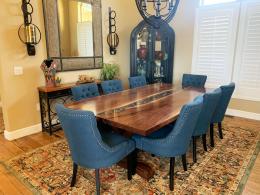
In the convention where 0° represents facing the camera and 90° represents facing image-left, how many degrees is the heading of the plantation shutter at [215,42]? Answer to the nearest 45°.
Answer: approximately 45°

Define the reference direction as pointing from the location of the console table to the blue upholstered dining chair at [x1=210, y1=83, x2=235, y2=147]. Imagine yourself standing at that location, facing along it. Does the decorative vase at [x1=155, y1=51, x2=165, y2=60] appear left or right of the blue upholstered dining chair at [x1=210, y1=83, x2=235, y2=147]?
left

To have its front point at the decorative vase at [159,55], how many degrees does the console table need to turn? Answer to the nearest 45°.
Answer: approximately 45° to its left

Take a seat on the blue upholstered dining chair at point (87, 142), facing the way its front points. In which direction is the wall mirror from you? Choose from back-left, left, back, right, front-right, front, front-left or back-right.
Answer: front-left

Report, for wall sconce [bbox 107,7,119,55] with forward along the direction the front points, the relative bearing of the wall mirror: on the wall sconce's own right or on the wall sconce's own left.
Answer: on the wall sconce's own right

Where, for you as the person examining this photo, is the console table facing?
facing the viewer and to the right of the viewer

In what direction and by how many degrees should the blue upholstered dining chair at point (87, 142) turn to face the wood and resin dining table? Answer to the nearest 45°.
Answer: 0° — it already faces it

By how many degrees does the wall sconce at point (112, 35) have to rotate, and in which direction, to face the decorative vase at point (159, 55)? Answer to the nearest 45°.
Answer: approximately 45° to its left

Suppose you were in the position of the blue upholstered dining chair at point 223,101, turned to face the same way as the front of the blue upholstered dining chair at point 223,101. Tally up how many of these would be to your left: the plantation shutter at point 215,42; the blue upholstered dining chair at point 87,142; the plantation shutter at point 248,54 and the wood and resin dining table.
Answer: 2

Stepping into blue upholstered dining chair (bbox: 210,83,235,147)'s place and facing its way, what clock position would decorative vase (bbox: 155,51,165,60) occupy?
The decorative vase is roughly at 12 o'clock from the blue upholstered dining chair.

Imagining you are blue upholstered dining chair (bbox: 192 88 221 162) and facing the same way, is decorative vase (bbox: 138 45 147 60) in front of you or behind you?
in front

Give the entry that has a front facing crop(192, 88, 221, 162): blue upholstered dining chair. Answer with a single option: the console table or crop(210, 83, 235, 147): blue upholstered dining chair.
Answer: the console table

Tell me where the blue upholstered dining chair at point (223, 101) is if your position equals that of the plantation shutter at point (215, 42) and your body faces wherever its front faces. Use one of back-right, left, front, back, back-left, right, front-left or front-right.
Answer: front-left

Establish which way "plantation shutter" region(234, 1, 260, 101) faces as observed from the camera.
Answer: facing the viewer and to the left of the viewer

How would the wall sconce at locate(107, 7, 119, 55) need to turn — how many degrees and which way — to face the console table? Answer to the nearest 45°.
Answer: approximately 90° to its right

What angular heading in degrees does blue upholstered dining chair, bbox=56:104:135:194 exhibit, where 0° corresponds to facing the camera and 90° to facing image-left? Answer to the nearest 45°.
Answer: approximately 225°

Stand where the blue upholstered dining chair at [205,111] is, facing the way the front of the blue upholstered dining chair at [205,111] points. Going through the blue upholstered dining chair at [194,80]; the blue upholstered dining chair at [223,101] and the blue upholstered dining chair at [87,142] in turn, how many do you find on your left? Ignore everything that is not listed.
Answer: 1
